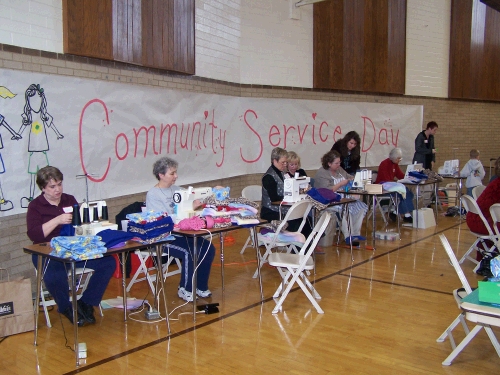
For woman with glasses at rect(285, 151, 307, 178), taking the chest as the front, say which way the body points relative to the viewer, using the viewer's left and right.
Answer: facing the viewer and to the left of the viewer

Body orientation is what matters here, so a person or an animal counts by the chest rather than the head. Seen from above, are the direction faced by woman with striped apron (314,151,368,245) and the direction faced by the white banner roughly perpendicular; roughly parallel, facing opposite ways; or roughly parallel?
roughly parallel

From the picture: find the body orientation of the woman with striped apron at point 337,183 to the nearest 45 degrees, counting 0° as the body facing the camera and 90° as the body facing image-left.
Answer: approximately 315°

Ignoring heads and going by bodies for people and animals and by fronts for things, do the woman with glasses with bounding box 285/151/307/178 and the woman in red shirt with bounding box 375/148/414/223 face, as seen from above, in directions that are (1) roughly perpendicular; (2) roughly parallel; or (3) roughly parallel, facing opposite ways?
roughly perpendicular

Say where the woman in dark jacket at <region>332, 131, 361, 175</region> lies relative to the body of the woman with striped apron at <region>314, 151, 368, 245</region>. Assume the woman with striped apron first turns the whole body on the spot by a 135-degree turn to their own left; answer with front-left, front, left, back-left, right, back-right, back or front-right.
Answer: front

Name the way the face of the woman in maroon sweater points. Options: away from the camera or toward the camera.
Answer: toward the camera

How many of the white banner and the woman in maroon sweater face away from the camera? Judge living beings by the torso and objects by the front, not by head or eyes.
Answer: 0

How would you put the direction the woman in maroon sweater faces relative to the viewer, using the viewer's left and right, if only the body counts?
facing the viewer and to the right of the viewer

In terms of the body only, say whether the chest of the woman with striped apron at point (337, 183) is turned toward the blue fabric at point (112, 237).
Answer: no
